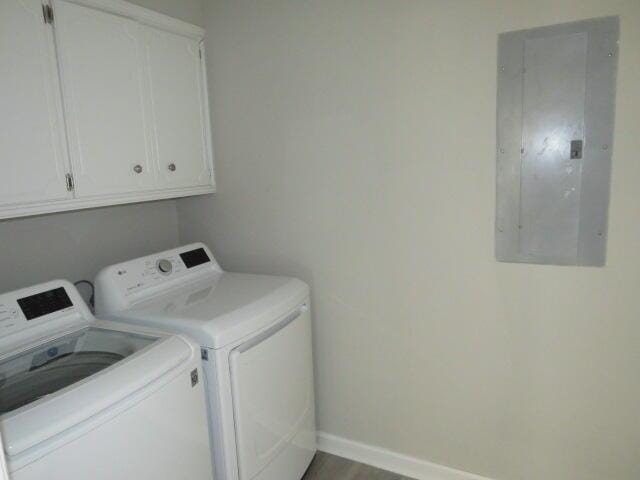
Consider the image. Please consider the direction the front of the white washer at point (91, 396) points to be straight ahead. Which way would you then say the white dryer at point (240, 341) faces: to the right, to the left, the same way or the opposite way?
the same way

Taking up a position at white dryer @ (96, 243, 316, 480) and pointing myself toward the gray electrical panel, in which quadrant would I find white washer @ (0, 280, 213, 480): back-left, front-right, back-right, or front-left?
back-right

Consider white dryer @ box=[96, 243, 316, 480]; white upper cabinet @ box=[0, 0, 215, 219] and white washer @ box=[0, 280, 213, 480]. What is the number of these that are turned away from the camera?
0

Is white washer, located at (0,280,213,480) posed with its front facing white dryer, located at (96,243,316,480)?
no

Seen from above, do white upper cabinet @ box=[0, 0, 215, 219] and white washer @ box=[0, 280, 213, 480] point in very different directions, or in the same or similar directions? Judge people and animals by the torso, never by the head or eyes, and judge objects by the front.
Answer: same or similar directions

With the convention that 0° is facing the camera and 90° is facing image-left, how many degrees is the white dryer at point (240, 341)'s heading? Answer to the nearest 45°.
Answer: approximately 315°

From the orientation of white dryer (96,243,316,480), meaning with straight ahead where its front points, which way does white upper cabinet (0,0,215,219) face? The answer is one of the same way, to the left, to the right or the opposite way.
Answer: the same way

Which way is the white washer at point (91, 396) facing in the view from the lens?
facing the viewer and to the right of the viewer

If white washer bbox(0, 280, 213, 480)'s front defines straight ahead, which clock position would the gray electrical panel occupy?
The gray electrical panel is roughly at 11 o'clock from the white washer.

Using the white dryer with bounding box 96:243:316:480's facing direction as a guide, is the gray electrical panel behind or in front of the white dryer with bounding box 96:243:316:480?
in front
